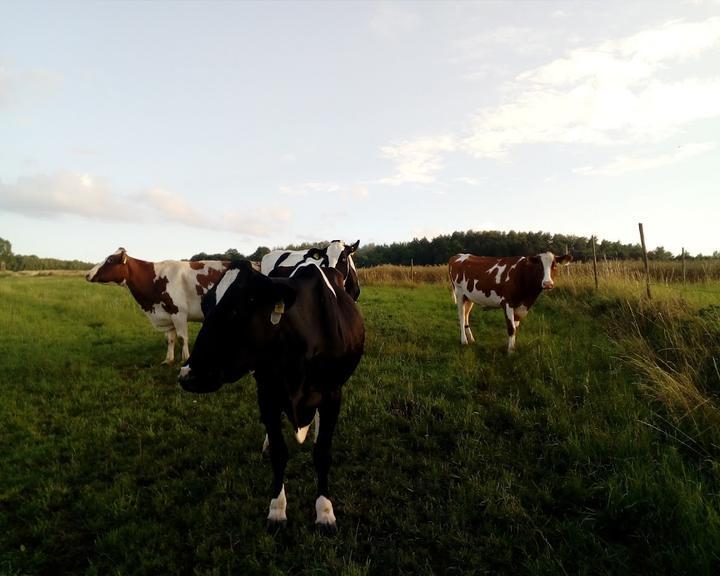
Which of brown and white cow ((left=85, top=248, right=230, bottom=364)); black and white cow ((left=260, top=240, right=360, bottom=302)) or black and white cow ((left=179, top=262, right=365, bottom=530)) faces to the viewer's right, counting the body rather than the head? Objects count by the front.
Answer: black and white cow ((left=260, top=240, right=360, bottom=302))

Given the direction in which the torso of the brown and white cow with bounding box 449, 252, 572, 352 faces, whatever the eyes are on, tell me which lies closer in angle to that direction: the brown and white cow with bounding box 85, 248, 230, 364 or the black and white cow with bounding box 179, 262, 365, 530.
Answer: the black and white cow

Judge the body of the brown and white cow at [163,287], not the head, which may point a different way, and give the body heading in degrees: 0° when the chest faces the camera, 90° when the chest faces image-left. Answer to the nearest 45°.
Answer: approximately 90°

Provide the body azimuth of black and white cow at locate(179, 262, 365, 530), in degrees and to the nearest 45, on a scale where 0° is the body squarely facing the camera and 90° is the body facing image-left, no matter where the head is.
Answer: approximately 0°

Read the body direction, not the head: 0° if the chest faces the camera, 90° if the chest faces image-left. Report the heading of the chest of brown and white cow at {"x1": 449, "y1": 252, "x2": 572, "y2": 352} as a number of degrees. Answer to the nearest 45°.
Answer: approximately 315°

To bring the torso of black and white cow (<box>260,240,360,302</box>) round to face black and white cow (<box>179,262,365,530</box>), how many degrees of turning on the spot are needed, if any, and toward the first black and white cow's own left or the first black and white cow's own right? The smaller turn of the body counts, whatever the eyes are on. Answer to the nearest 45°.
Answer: approximately 90° to the first black and white cow's own right

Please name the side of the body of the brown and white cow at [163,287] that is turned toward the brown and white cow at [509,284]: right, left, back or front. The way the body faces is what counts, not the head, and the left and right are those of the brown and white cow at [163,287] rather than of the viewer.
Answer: back

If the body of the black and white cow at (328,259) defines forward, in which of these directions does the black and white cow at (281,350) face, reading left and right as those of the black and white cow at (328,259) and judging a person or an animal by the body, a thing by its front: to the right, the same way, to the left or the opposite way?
to the right

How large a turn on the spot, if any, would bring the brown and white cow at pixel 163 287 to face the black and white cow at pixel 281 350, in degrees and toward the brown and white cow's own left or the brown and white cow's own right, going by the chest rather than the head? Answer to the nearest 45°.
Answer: approximately 90° to the brown and white cow's own left

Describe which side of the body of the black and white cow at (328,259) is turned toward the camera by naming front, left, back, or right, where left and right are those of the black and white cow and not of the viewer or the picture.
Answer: right
